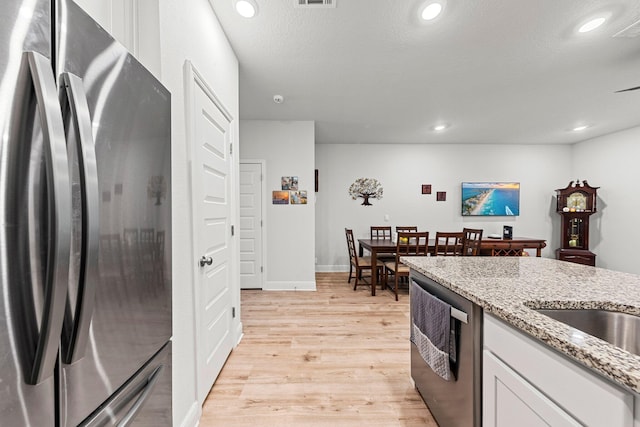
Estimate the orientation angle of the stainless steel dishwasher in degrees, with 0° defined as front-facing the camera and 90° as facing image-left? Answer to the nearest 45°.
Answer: approximately 45°

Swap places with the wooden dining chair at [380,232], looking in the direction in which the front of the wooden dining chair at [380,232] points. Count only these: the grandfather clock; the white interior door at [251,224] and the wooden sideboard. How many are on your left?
2

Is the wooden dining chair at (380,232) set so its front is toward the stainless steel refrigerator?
yes

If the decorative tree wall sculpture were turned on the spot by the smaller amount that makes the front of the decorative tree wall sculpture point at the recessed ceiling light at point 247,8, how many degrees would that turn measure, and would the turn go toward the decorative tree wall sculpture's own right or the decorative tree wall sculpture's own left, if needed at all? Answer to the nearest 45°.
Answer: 0° — it already faces it

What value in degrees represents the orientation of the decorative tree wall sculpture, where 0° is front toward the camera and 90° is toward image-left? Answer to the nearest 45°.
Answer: approximately 0°

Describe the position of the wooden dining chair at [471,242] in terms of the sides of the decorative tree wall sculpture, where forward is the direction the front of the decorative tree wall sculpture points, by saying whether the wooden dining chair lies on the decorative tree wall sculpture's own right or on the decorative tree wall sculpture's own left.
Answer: on the decorative tree wall sculpture's own left

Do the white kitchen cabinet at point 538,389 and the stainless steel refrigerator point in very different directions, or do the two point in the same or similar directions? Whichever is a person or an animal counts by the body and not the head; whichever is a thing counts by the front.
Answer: very different directions

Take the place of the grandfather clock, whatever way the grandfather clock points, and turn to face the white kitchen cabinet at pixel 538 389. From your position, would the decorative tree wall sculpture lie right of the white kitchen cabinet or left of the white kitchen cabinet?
right
